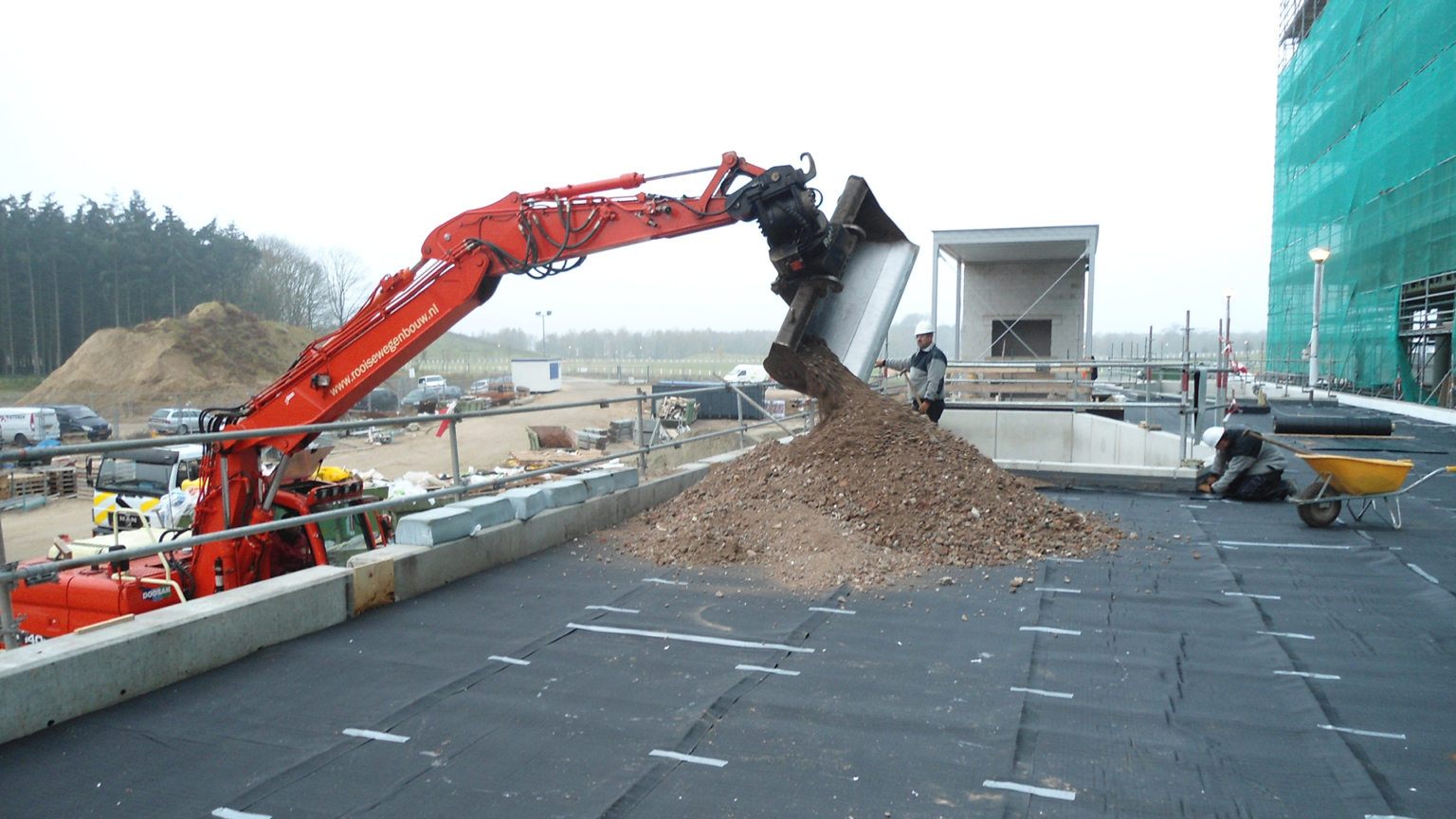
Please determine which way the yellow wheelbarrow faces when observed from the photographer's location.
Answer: facing to the left of the viewer

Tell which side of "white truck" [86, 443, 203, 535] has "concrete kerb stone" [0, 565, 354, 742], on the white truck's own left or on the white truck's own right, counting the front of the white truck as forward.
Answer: on the white truck's own left

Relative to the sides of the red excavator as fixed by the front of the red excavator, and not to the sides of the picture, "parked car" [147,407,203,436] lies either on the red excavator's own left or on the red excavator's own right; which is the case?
on the red excavator's own left

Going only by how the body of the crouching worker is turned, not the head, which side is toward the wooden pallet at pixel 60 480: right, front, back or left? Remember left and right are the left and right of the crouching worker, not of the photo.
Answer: front

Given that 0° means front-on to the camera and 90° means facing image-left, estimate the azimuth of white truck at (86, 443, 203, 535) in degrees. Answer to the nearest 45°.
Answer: approximately 45°

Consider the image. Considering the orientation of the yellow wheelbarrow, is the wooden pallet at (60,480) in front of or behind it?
in front

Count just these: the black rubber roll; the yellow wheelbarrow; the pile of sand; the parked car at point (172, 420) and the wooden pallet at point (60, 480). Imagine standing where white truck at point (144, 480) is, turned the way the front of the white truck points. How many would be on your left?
2

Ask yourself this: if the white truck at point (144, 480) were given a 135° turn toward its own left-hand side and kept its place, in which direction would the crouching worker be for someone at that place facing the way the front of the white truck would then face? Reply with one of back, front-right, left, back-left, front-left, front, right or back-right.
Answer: front-right

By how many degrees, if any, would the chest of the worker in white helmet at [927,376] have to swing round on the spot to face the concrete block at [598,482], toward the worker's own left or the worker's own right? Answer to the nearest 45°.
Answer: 0° — they already face it

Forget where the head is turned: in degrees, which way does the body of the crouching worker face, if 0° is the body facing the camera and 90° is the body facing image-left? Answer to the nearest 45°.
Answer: approximately 90°
